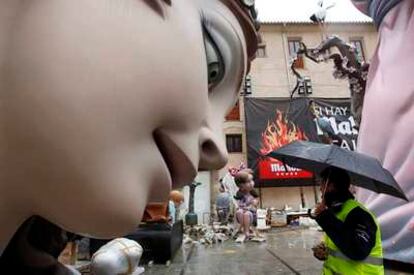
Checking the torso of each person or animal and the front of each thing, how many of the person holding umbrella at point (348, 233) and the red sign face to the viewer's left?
1

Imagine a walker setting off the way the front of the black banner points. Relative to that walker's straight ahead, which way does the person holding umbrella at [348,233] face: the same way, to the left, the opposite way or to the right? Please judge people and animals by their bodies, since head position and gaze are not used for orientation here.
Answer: to the right

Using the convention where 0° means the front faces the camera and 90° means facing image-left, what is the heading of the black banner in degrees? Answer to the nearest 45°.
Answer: approximately 0°

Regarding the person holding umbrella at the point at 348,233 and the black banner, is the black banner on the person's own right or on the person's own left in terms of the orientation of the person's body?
on the person's own right

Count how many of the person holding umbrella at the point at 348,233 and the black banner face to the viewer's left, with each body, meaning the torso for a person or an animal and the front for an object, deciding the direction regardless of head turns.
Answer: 1

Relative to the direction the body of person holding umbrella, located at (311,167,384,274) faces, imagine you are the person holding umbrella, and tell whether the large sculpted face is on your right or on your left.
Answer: on your left

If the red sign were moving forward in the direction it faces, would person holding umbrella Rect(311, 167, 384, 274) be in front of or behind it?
in front

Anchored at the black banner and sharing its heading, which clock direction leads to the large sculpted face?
The large sculpted face is roughly at 12 o'clock from the black banner.

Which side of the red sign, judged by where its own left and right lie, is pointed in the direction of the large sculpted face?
front

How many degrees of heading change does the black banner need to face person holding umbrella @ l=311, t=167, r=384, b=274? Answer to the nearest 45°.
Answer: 0° — it already faces them

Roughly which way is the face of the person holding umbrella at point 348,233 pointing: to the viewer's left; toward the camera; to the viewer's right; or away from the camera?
to the viewer's left

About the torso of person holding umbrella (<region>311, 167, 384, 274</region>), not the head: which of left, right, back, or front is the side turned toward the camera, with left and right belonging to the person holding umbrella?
left
